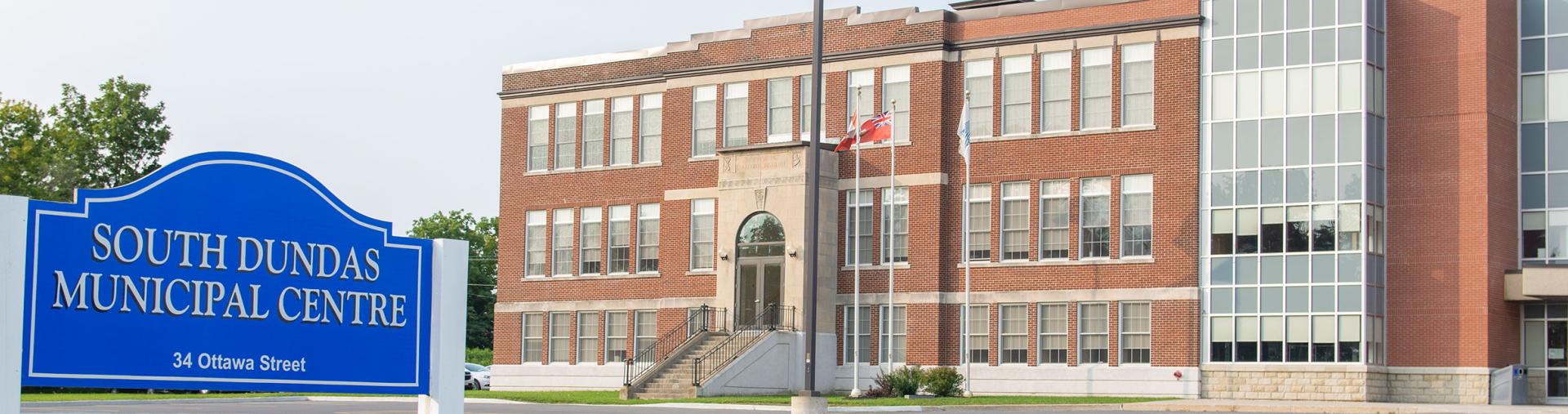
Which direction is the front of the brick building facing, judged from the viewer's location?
facing the viewer and to the left of the viewer

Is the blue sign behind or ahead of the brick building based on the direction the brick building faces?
ahead
